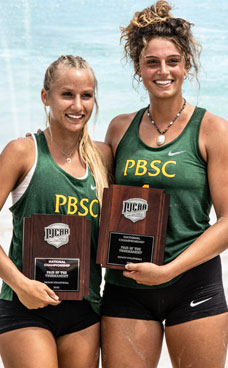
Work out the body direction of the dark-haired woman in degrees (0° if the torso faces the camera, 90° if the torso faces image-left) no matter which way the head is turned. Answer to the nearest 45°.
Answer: approximately 0°

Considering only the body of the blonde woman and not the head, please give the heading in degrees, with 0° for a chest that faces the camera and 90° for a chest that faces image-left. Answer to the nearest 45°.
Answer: approximately 315°

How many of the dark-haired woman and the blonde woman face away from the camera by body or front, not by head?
0

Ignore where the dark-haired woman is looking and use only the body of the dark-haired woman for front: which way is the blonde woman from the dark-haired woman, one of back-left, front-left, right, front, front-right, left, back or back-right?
right

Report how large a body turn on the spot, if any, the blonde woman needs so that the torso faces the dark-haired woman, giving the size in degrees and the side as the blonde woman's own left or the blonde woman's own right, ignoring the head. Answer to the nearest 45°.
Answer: approximately 45° to the blonde woman's own left
